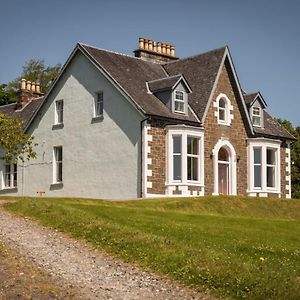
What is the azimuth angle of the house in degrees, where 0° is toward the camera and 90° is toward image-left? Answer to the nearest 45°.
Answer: approximately 315°
